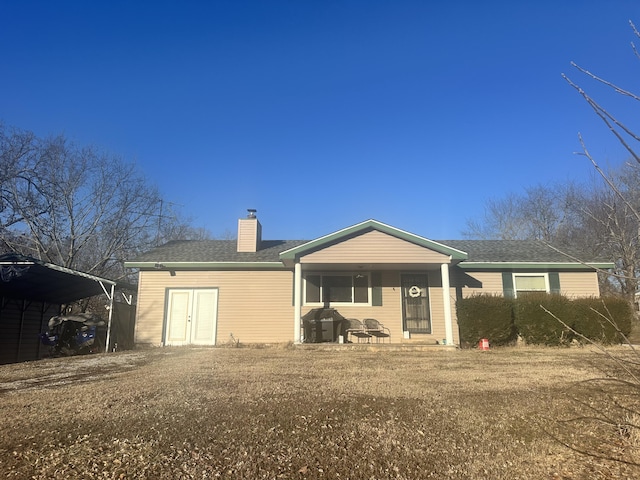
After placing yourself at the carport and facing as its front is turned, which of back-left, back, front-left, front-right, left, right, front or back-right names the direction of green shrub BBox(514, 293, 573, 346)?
front-left

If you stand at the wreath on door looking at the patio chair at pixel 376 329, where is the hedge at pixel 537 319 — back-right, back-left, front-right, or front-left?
back-left

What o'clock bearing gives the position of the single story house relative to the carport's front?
The single story house is roughly at 10 o'clock from the carport.

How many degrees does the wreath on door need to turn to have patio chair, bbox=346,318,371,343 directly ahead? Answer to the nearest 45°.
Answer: approximately 90° to its right

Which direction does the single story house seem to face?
toward the camera

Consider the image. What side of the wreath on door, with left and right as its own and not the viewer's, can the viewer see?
front

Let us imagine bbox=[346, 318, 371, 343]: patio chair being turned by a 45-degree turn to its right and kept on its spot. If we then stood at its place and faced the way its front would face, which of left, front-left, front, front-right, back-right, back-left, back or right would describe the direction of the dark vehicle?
right

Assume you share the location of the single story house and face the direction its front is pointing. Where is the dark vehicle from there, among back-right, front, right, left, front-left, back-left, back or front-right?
right

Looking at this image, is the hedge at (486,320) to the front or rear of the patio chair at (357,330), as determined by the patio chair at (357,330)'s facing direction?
to the front

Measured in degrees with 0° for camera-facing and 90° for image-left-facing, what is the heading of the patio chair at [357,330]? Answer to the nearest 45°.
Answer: approximately 315°

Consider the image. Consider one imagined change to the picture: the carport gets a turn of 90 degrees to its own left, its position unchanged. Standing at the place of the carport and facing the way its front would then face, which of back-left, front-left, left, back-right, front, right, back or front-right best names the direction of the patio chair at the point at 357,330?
front-right

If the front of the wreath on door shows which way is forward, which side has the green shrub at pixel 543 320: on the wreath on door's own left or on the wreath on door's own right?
on the wreath on door's own left

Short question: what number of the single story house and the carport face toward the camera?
2

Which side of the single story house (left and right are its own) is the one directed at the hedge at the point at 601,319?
left

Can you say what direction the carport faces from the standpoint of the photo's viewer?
facing the viewer
